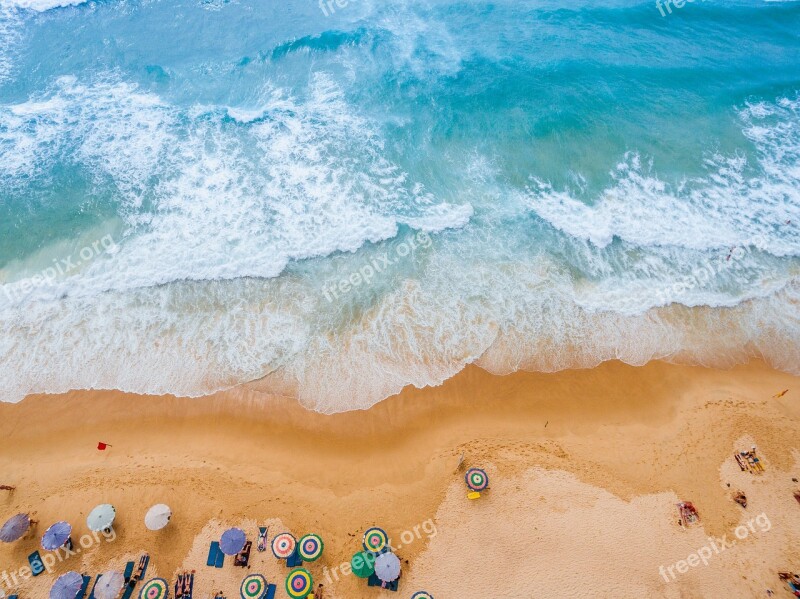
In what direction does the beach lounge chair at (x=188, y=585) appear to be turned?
away from the camera

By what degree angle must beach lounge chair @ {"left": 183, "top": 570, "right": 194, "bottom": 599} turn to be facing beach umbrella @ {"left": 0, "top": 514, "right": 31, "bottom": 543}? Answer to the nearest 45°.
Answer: approximately 45° to its left

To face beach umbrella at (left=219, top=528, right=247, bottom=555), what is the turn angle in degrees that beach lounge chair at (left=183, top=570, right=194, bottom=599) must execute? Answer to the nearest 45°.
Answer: approximately 90° to its right

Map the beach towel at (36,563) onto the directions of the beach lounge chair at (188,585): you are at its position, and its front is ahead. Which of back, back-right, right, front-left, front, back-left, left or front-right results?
front-left

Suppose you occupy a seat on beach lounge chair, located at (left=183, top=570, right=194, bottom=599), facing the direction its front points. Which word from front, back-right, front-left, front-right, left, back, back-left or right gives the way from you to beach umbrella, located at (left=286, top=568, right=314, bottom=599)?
back-right

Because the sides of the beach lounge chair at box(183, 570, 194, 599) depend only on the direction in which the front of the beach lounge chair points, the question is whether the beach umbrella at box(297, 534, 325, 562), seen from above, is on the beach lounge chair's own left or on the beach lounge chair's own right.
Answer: on the beach lounge chair's own right

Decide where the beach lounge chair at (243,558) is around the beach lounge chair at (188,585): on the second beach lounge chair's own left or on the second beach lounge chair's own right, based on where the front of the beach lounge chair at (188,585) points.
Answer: on the second beach lounge chair's own right

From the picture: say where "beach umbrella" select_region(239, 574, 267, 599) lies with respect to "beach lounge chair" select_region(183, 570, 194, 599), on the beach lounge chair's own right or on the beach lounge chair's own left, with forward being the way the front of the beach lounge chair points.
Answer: on the beach lounge chair's own right

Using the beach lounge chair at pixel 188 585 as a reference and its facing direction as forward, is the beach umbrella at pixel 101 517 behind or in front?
in front
